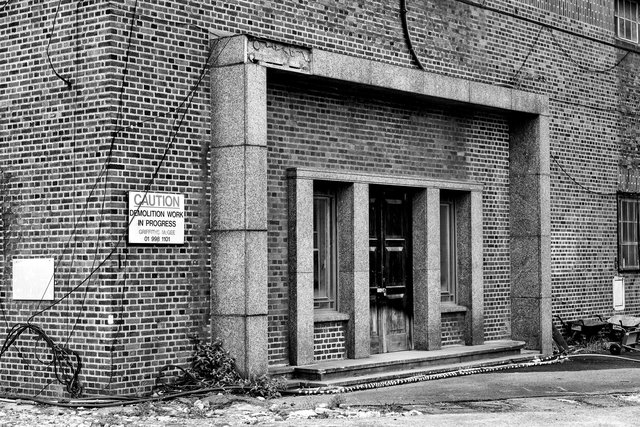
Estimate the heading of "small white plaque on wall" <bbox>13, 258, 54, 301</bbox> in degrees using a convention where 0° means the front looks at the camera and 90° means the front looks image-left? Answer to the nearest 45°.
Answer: approximately 0°

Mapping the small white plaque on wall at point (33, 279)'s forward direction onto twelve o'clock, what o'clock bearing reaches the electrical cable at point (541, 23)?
The electrical cable is roughly at 8 o'clock from the small white plaque on wall.

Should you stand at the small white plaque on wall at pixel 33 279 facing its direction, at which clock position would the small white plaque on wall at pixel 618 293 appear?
the small white plaque on wall at pixel 618 293 is roughly at 8 o'clock from the small white plaque on wall at pixel 33 279.

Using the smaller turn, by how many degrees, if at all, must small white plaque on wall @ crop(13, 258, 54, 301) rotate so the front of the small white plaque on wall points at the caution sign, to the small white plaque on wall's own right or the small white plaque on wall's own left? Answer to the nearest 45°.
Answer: approximately 45° to the small white plaque on wall's own left

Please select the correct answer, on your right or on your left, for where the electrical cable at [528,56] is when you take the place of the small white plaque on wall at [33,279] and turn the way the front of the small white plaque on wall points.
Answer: on your left

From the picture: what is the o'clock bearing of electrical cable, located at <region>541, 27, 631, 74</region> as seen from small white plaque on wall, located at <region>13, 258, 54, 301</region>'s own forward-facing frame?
The electrical cable is roughly at 8 o'clock from the small white plaque on wall.

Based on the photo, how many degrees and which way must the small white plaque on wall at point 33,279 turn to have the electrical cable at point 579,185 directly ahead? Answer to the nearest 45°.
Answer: approximately 135° to its left
